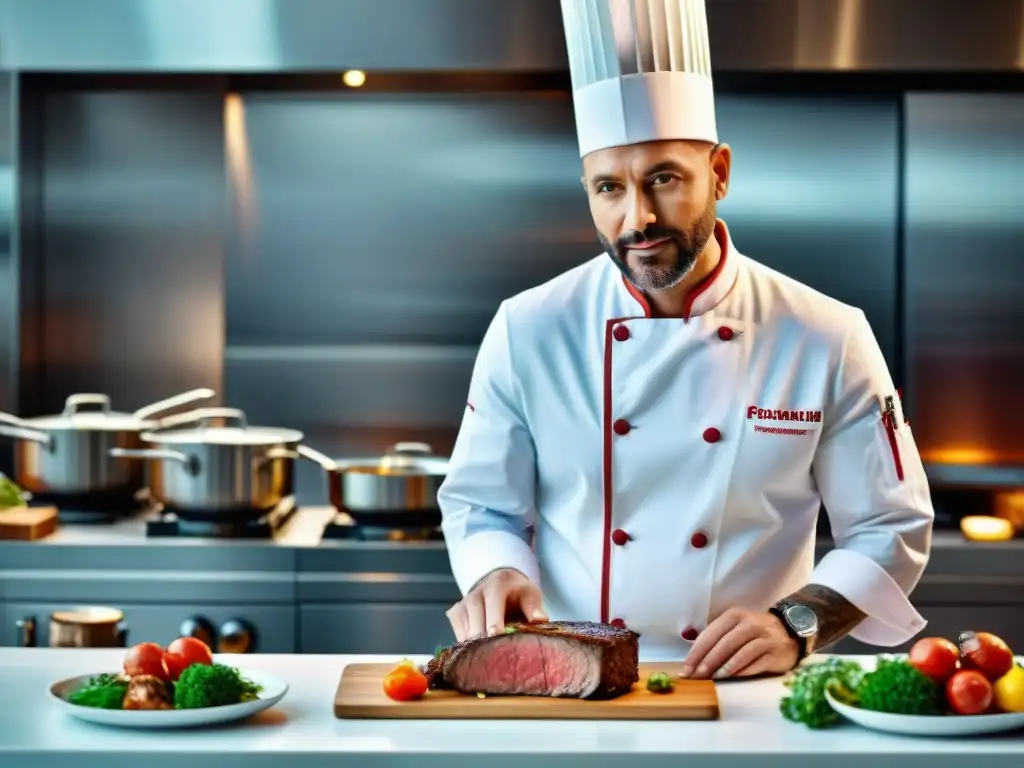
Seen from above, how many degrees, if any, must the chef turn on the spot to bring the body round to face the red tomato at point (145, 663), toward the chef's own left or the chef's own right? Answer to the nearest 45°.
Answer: approximately 45° to the chef's own right

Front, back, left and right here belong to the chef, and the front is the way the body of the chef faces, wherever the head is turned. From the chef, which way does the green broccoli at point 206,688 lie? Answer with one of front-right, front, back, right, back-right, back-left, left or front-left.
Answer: front-right

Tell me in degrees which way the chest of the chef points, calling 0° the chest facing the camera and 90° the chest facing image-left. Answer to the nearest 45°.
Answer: approximately 0°

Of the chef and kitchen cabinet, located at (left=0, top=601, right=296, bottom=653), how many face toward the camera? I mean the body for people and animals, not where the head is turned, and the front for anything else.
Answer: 2

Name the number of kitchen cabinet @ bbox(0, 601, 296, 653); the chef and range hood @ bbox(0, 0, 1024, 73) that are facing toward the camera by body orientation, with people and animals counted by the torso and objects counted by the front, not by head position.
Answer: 3

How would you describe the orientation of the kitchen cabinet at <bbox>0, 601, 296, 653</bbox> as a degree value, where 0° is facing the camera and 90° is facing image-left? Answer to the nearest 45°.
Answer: approximately 0°

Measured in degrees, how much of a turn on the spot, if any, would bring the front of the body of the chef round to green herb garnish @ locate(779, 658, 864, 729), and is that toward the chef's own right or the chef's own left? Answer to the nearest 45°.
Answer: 0° — they already face it

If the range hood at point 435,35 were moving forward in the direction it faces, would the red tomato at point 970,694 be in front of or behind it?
in front

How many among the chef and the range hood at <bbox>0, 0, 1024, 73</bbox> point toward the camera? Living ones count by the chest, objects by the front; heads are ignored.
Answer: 2

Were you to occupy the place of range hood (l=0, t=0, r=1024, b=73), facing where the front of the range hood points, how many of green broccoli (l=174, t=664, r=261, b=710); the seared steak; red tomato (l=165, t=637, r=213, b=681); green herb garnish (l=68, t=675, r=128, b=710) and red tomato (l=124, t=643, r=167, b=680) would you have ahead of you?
5
